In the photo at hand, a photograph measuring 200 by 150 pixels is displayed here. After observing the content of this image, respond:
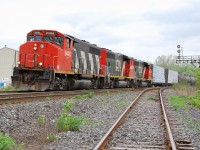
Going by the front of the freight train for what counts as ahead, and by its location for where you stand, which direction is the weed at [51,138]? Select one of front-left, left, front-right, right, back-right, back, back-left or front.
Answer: front-left

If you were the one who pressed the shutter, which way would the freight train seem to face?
facing the viewer and to the left of the viewer

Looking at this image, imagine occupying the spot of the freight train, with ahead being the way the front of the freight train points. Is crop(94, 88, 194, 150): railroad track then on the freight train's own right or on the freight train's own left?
on the freight train's own left
